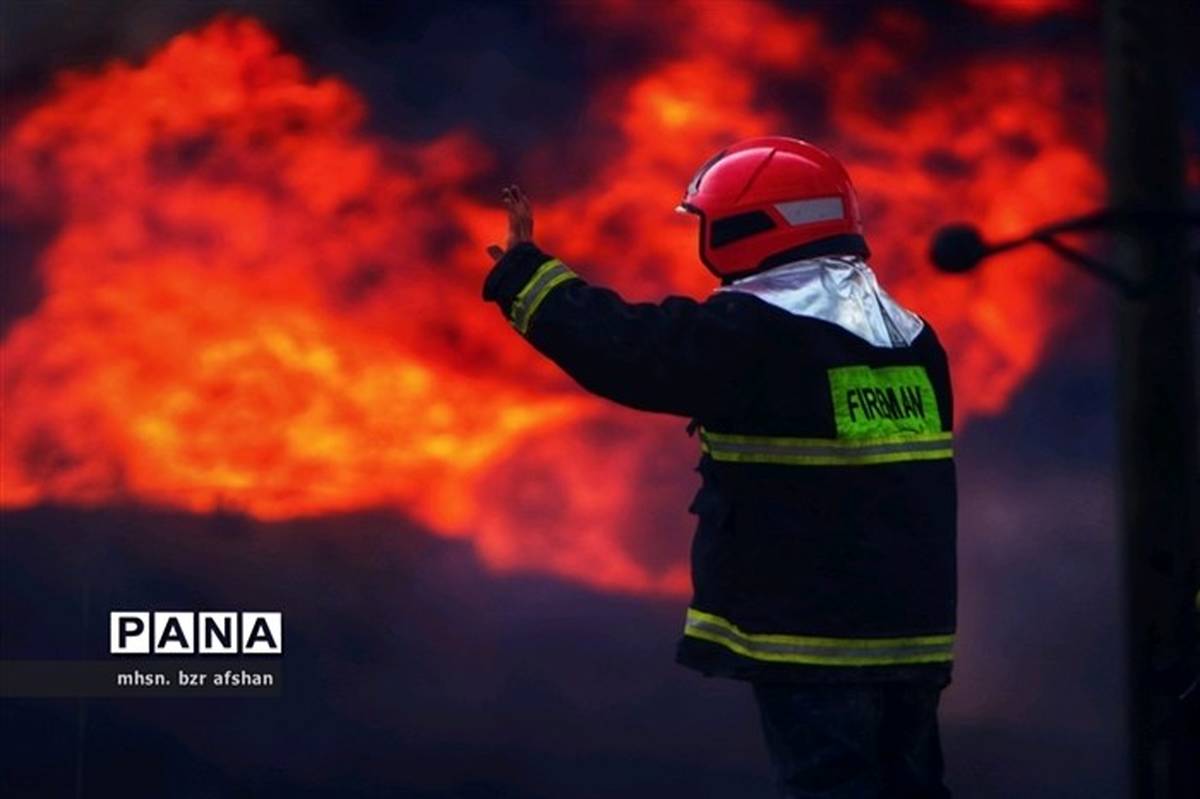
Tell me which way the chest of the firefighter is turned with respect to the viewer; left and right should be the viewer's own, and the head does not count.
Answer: facing away from the viewer and to the left of the viewer

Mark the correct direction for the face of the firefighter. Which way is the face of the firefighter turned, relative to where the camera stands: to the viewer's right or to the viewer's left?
to the viewer's left

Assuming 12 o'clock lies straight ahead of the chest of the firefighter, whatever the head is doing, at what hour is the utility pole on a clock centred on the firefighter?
The utility pole is roughly at 3 o'clock from the firefighter.
